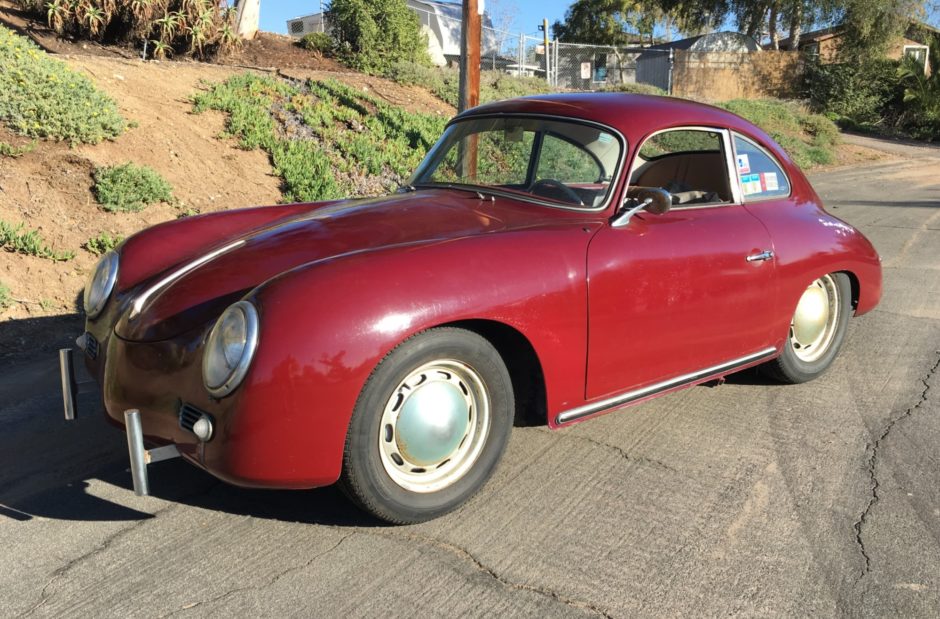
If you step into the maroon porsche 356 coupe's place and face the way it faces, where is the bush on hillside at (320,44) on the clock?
The bush on hillside is roughly at 4 o'clock from the maroon porsche 356 coupe.

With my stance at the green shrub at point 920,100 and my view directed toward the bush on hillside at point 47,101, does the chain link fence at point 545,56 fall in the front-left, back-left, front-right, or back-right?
front-right

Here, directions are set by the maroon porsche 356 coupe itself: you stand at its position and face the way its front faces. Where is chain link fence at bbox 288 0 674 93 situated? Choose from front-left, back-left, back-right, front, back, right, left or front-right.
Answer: back-right

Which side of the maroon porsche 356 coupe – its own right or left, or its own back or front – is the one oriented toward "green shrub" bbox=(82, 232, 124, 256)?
right

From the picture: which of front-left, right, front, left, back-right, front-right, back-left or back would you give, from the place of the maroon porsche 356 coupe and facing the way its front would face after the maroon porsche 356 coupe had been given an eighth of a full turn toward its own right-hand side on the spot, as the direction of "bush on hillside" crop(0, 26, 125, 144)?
front-right

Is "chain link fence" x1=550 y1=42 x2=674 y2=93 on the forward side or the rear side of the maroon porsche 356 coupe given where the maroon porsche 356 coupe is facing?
on the rear side

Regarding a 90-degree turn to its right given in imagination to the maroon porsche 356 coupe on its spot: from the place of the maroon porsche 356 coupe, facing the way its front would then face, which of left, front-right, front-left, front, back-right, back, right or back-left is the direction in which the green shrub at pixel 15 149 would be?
front

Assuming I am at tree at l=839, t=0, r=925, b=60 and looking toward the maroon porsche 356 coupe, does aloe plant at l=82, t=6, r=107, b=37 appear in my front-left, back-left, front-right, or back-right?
front-right

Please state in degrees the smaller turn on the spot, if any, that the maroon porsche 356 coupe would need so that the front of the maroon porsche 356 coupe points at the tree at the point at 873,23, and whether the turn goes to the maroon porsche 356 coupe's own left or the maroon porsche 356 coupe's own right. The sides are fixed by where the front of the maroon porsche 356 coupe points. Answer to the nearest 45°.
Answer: approximately 180°

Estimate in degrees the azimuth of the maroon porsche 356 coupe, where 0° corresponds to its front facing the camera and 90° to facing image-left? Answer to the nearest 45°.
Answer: approximately 45°

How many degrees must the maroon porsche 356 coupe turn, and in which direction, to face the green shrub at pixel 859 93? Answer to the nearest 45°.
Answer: approximately 180°

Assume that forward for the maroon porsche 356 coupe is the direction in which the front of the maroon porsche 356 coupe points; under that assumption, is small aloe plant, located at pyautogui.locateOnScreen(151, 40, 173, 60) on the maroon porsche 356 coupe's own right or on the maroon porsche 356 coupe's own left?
on the maroon porsche 356 coupe's own right

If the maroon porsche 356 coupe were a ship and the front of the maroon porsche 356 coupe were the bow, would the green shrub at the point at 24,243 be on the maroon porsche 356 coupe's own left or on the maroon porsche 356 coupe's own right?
on the maroon porsche 356 coupe's own right
